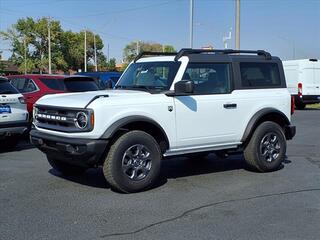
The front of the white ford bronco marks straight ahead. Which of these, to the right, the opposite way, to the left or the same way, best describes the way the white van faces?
to the right

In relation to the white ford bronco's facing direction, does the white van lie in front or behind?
behind

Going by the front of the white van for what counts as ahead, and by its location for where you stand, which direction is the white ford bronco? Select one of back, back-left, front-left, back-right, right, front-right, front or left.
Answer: back-left

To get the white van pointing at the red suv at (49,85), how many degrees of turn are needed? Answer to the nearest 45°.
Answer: approximately 135° to its left

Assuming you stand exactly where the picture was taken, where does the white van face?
facing away from the viewer and to the left of the viewer
